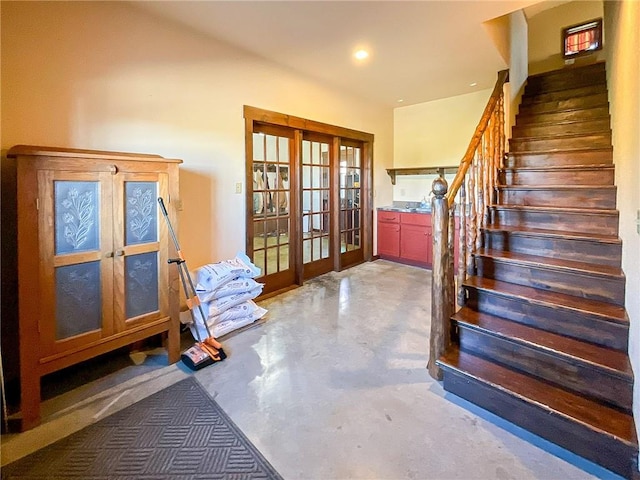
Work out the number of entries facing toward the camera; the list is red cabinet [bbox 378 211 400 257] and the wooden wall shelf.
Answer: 2

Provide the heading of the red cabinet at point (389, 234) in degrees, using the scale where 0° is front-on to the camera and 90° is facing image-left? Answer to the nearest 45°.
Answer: approximately 0°

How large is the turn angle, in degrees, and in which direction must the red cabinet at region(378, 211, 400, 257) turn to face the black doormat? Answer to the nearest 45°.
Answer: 0° — it already faces it

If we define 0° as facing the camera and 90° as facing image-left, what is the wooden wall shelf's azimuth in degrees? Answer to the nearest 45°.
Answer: approximately 0°
